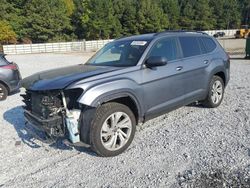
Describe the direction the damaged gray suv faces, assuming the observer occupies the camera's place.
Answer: facing the viewer and to the left of the viewer

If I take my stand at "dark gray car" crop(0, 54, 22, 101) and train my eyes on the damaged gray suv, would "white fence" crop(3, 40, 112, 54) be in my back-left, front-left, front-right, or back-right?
back-left

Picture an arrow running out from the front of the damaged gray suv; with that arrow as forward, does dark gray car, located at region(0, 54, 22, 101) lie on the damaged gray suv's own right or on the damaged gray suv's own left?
on the damaged gray suv's own right

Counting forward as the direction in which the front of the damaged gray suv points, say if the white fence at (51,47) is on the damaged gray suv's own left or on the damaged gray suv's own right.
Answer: on the damaged gray suv's own right
